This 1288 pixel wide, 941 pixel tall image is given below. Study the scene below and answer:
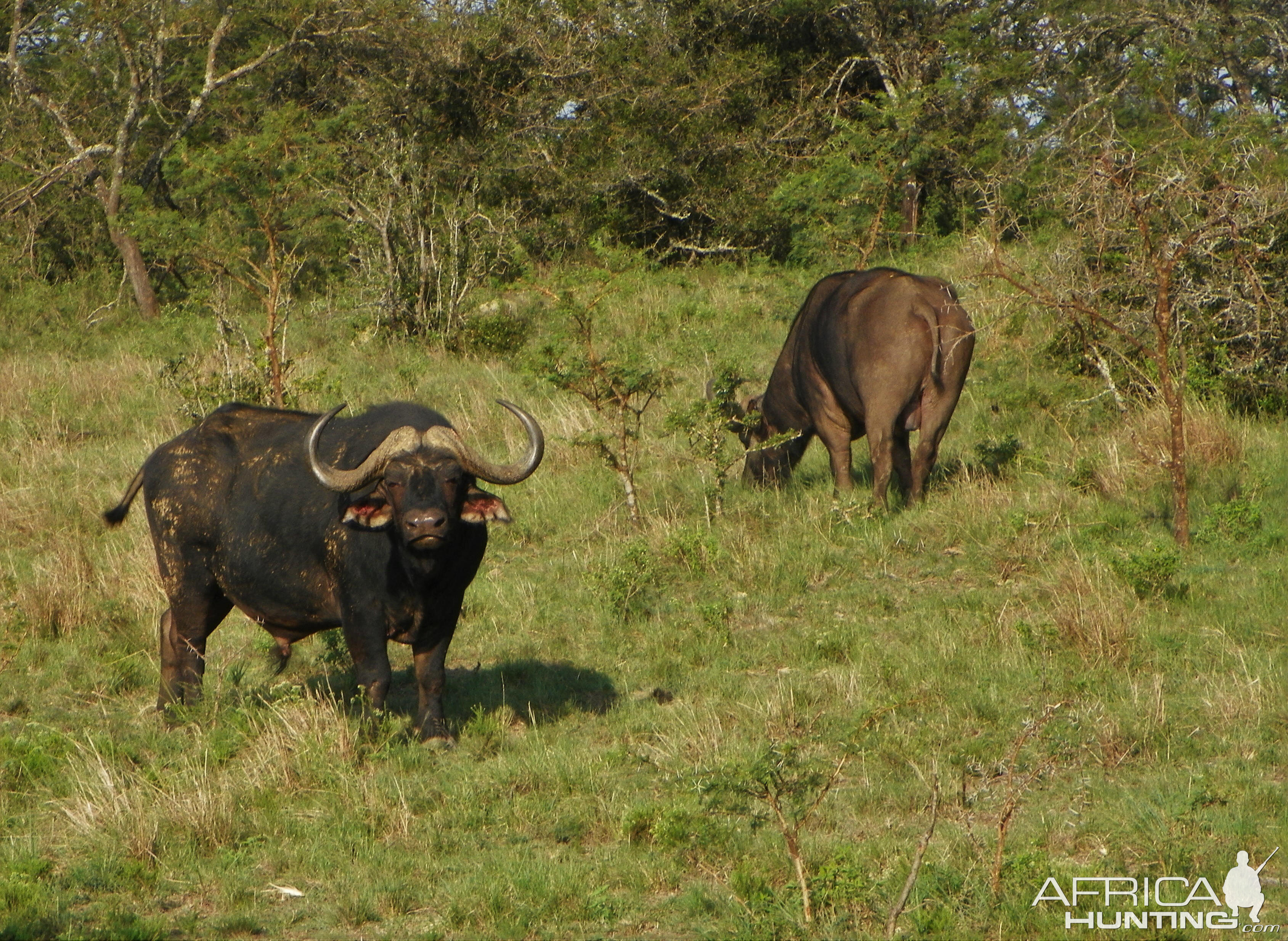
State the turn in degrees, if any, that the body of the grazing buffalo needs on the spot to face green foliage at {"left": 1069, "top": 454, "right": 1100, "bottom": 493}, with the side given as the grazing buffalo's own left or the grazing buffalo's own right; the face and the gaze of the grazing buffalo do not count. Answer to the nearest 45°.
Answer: approximately 135° to the grazing buffalo's own right

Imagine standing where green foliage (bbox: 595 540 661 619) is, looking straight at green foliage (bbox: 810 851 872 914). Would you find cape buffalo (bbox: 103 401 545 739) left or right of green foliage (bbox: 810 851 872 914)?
right

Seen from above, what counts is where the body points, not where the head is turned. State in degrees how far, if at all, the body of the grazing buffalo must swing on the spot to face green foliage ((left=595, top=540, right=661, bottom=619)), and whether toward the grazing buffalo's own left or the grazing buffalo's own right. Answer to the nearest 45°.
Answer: approximately 90° to the grazing buffalo's own left

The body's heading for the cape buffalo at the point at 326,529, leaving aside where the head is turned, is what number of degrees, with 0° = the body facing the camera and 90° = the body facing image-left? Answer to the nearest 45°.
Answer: approximately 315°

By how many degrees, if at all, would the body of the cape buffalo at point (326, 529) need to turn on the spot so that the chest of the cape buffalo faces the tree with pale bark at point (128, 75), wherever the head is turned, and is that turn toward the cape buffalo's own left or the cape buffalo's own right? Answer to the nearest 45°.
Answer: approximately 135° to the cape buffalo's own left

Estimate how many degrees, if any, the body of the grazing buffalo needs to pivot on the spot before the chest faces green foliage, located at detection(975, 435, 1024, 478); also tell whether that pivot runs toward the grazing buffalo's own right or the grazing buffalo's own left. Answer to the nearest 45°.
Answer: approximately 90° to the grazing buffalo's own right

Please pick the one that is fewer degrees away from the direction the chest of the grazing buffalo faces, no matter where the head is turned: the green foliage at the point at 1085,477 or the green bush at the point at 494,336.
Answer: the green bush

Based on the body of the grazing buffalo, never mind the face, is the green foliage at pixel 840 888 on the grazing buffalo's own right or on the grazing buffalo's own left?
on the grazing buffalo's own left

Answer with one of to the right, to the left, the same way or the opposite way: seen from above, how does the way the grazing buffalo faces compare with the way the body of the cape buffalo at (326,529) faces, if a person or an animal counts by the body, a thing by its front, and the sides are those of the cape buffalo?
the opposite way

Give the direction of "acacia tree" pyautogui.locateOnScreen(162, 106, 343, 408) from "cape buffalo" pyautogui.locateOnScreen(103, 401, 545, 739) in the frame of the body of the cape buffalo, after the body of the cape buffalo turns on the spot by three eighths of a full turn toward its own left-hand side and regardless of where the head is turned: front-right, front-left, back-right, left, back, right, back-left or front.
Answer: front

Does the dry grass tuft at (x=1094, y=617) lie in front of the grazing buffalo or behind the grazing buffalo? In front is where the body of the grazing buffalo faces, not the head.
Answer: behind

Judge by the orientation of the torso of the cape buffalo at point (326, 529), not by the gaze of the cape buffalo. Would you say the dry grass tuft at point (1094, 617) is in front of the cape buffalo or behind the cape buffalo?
in front

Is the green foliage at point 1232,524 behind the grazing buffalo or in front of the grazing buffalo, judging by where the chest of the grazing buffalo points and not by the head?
behind

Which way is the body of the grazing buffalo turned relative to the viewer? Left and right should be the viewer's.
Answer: facing away from the viewer and to the left of the viewer

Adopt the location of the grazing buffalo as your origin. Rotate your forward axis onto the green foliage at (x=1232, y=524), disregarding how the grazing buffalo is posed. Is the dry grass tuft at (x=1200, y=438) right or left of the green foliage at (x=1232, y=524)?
left
